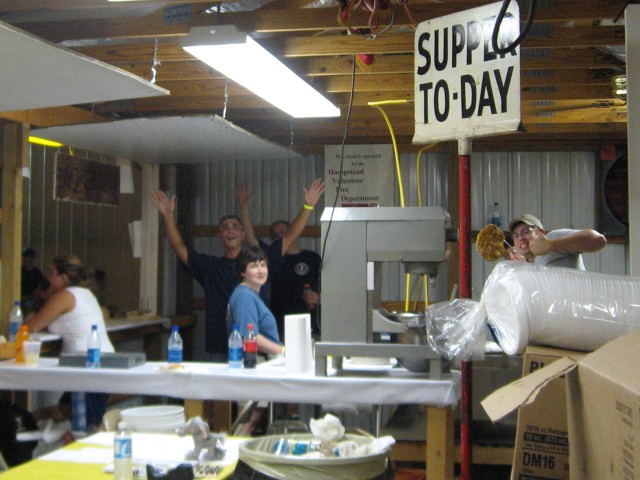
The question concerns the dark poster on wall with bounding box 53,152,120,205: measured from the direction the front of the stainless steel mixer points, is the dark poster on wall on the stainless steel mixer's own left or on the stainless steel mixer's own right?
on the stainless steel mixer's own left

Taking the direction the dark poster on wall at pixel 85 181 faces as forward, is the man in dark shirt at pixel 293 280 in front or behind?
in front

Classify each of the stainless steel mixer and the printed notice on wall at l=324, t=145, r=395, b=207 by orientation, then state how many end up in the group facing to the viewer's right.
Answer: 1

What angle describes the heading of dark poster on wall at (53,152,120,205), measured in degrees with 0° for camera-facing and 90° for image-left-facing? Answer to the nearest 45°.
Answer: approximately 315°

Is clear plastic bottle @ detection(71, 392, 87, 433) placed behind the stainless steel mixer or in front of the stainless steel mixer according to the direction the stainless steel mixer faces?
behind

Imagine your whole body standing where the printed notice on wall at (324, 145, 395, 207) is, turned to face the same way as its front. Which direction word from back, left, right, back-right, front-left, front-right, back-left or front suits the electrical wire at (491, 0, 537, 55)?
front

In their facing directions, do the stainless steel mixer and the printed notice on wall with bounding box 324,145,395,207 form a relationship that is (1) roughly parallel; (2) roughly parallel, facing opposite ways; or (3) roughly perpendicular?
roughly perpendicular

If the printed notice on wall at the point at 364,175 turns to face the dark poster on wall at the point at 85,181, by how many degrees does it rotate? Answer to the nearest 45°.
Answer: approximately 45° to its right

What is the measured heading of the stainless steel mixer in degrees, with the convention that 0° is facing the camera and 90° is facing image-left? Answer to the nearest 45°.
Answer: approximately 270°

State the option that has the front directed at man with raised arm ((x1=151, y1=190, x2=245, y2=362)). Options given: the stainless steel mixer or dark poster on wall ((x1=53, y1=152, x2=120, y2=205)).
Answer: the dark poster on wall

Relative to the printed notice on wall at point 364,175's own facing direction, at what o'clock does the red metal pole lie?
The red metal pole is roughly at 12 o'clock from the printed notice on wall.

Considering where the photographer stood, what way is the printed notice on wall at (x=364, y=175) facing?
facing the viewer
